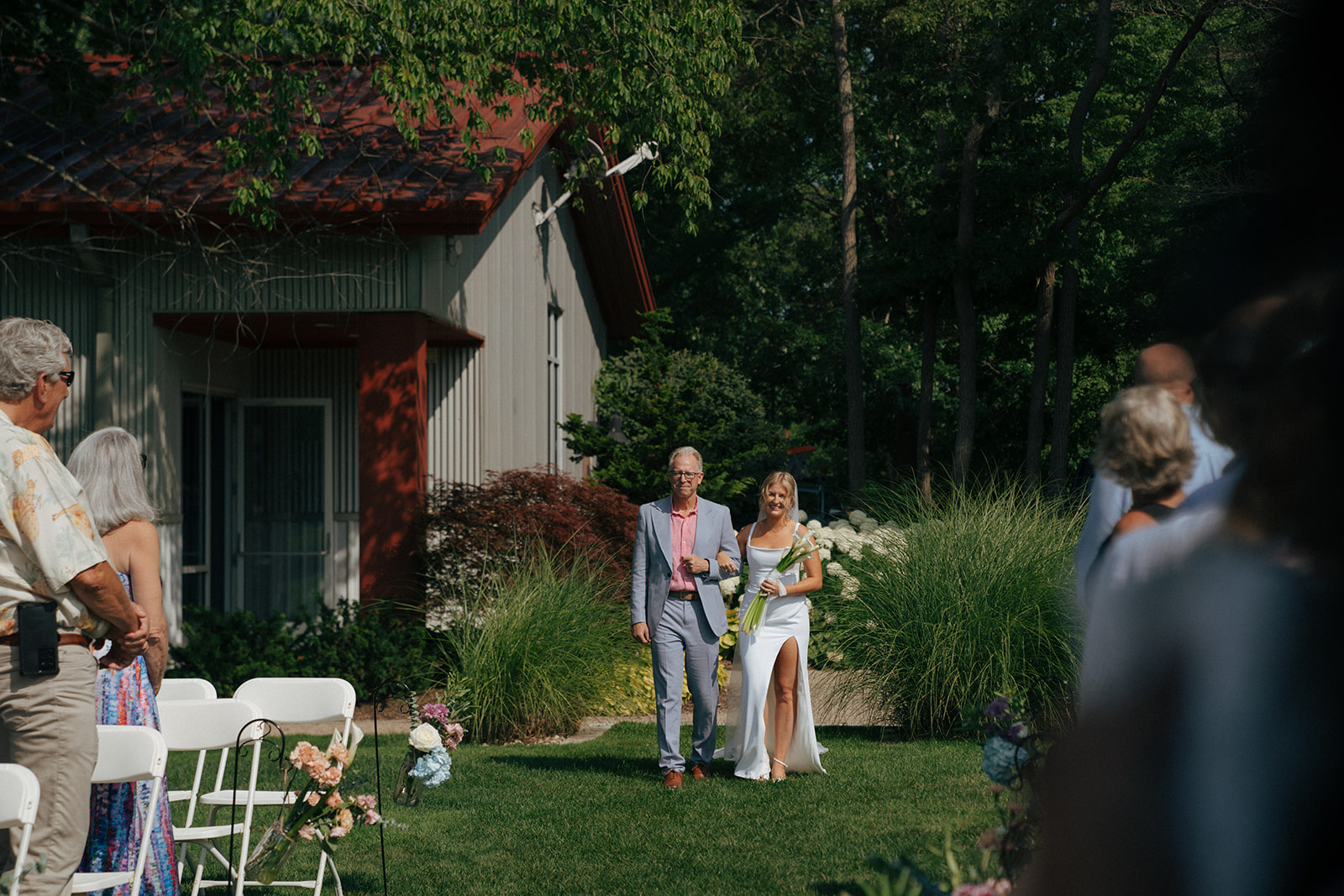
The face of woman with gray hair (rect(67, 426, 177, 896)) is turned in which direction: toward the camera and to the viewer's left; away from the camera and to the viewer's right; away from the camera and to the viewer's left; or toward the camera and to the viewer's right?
away from the camera and to the viewer's right

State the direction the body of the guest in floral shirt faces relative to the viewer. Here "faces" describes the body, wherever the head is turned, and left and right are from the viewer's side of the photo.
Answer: facing away from the viewer and to the right of the viewer

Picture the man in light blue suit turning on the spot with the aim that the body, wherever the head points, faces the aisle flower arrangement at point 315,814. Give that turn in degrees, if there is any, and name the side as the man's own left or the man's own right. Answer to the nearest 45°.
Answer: approximately 45° to the man's own right

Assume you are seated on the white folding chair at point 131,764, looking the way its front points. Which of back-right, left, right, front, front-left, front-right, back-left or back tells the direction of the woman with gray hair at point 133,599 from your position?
back-right

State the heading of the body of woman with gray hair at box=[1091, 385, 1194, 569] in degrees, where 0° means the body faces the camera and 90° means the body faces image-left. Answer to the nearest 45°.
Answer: approximately 135°
